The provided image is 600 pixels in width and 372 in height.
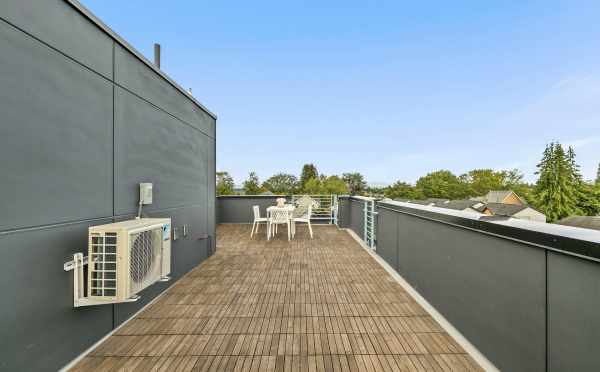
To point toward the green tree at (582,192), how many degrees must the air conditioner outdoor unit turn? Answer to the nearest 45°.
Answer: approximately 45° to its left

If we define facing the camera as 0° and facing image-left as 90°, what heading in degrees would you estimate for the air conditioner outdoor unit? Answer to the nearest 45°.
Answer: approximately 315°

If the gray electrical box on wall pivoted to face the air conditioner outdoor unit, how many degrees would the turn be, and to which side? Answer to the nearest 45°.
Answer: approximately 45° to its right

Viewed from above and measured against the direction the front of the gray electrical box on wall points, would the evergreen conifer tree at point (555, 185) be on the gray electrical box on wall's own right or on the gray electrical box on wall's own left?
on the gray electrical box on wall's own left

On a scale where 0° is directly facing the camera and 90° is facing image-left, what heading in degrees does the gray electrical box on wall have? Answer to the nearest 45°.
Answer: approximately 315°

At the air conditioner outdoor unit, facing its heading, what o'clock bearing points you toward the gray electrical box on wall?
The gray electrical box on wall is roughly at 8 o'clock from the air conditioner outdoor unit.
